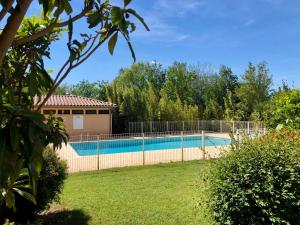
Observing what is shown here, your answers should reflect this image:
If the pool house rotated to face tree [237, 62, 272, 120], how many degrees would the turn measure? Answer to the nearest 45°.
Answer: approximately 90° to its left

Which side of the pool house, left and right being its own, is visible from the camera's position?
front

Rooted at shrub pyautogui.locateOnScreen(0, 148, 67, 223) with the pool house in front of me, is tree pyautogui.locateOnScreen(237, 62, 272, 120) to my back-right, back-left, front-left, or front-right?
front-right

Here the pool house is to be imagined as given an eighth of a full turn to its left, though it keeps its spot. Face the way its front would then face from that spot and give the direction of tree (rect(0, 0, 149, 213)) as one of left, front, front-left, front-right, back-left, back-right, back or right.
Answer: front-right

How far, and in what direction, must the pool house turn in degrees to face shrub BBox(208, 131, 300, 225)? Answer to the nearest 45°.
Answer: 0° — it already faces it

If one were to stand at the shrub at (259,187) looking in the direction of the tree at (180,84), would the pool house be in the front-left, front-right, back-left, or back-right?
front-left

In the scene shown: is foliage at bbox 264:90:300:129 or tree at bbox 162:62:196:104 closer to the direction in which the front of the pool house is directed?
the foliage

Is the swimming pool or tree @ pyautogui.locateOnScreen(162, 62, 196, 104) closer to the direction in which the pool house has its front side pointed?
the swimming pool

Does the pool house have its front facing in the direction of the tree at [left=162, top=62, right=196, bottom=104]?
no

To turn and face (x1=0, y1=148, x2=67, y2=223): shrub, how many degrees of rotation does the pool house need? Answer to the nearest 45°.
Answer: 0° — it already faces it

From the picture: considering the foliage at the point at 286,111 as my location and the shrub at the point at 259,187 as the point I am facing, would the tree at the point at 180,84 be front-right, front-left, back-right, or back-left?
back-right

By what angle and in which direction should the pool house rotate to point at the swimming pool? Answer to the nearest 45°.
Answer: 0° — it already faces it
